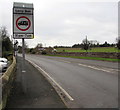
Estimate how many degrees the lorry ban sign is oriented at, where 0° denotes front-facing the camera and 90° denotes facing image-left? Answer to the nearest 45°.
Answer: approximately 0°
